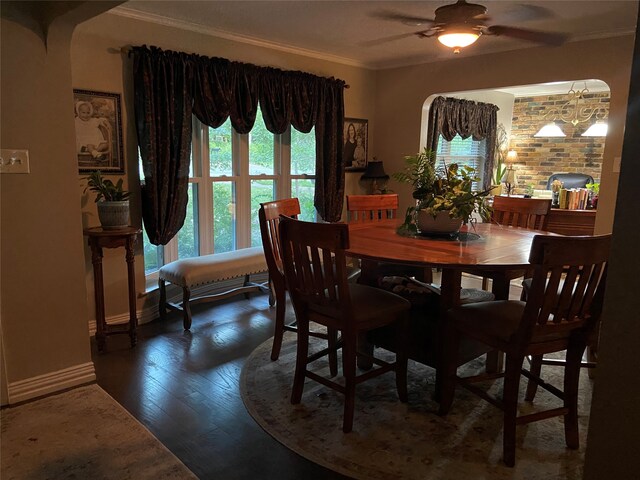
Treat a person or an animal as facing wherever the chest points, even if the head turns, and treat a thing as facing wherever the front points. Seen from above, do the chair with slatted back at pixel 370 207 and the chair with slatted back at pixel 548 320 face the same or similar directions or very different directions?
very different directions

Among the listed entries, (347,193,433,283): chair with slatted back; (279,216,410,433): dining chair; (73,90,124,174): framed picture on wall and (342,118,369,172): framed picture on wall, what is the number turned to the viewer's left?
0

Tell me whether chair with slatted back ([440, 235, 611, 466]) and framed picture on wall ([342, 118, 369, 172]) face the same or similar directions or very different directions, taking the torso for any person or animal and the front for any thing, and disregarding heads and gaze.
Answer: very different directions

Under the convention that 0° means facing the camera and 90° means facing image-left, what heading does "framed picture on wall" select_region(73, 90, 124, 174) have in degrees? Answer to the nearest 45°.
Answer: approximately 315°

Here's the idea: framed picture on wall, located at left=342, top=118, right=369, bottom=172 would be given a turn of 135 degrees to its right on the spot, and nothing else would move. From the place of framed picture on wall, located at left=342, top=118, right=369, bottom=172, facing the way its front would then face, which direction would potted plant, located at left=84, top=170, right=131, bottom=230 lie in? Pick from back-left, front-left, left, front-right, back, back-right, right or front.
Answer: front-left

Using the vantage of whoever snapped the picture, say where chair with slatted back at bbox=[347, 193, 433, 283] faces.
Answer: facing the viewer and to the right of the viewer

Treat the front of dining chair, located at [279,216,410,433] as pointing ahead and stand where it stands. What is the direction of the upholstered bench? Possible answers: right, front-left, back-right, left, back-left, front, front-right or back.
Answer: left

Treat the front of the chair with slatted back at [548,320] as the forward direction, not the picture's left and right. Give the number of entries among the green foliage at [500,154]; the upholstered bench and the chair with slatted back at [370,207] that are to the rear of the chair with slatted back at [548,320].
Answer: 0

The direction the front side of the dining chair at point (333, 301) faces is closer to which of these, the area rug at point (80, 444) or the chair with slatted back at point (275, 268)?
the chair with slatted back

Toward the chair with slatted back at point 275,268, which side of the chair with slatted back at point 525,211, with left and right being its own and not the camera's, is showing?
front

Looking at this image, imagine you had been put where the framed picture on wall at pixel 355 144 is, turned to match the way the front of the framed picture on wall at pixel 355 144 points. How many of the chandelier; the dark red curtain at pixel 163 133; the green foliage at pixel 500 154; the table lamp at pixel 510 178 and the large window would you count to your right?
2

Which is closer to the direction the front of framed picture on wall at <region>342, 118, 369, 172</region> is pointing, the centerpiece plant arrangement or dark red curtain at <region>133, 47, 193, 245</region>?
the centerpiece plant arrangement

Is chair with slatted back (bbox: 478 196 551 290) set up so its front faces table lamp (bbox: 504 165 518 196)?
no

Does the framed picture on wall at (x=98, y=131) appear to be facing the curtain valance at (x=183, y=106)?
no

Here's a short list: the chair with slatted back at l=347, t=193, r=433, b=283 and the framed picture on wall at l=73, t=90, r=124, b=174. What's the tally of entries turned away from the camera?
0

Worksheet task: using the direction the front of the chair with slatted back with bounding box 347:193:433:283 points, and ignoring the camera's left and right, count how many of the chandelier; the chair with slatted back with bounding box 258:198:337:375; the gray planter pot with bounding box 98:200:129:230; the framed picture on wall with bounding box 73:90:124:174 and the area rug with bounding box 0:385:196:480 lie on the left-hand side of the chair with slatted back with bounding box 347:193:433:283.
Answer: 1

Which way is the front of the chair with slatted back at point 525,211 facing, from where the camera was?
facing the viewer and to the left of the viewer

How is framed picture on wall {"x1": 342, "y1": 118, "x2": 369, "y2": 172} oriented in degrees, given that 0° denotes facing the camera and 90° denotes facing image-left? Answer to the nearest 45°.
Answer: approximately 315°

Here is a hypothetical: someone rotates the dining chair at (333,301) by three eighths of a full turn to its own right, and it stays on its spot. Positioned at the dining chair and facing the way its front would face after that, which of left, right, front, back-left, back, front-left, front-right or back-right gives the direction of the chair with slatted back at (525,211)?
back-left

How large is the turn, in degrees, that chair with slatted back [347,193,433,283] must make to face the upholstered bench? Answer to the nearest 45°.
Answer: approximately 135° to its right

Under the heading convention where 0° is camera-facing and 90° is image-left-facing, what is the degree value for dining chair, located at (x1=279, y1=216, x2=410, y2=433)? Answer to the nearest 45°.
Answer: approximately 225°
